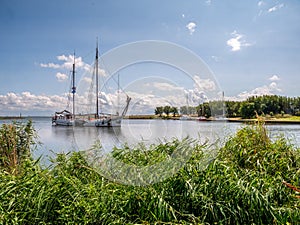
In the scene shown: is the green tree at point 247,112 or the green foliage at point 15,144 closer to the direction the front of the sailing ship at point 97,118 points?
the green tree

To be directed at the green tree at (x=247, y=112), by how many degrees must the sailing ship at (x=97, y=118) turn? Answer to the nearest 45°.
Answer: approximately 45° to its left

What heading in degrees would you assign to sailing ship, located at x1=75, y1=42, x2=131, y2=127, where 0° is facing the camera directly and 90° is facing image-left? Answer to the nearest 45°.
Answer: approximately 270°

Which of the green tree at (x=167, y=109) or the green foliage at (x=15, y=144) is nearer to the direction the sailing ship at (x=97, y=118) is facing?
the green tree

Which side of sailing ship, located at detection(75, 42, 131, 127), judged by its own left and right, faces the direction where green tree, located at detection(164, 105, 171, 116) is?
front

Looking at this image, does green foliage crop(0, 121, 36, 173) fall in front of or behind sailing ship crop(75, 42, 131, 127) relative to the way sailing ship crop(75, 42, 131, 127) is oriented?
behind
